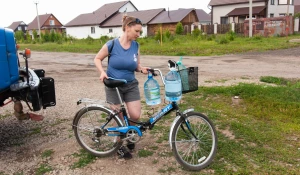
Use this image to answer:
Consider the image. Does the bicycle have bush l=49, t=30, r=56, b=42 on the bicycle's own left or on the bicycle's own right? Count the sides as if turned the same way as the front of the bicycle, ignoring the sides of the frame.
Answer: on the bicycle's own left

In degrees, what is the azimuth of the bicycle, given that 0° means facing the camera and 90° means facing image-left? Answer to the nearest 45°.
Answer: approximately 270°

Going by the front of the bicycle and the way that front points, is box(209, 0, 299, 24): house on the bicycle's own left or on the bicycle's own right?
on the bicycle's own left

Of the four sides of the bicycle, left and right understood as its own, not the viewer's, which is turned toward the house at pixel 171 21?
left

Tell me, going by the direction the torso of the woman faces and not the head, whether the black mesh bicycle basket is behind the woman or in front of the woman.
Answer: in front

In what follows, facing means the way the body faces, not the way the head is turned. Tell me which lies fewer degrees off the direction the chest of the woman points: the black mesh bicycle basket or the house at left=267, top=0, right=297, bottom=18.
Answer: the black mesh bicycle basket
